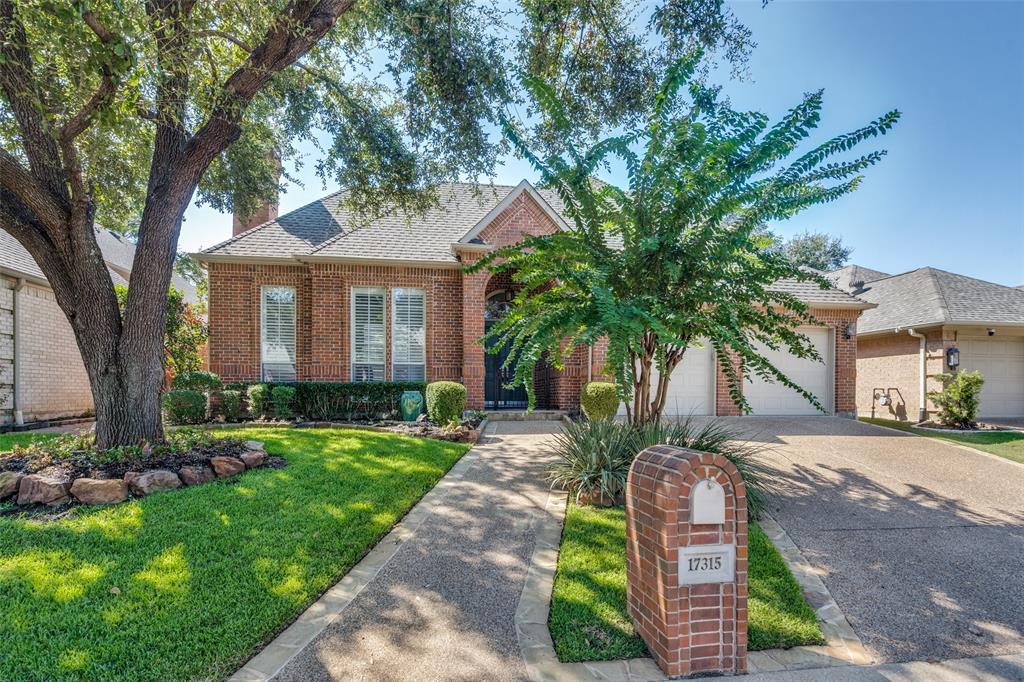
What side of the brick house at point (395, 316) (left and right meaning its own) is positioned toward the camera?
front

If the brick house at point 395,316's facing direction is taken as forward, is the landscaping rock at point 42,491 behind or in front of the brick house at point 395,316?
in front

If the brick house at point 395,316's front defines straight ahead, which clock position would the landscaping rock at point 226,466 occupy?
The landscaping rock is roughly at 12 o'clock from the brick house.

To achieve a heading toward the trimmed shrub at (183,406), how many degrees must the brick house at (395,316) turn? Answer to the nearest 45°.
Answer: approximately 45° to its right

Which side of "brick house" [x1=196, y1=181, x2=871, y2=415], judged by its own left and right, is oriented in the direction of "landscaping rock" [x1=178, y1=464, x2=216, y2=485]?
front

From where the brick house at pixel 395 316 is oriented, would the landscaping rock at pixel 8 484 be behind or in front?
in front

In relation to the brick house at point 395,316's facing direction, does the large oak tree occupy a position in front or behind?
in front

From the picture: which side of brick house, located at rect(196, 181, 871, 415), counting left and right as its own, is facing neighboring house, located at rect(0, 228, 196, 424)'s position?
right

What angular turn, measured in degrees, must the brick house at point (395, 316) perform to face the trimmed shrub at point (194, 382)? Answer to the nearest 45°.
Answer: approximately 45° to its right

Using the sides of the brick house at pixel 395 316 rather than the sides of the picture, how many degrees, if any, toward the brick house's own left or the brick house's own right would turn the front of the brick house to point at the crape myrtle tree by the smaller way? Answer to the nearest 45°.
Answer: approximately 45° to the brick house's own left

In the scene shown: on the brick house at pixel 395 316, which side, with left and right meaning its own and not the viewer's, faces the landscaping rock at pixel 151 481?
front

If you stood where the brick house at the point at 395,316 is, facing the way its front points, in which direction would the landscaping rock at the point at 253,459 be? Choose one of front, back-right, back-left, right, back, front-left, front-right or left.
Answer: front
